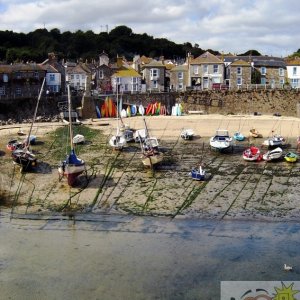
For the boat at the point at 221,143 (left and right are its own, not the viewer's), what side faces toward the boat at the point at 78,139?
right

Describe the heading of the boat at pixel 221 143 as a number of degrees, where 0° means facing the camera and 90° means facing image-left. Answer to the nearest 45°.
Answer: approximately 0°

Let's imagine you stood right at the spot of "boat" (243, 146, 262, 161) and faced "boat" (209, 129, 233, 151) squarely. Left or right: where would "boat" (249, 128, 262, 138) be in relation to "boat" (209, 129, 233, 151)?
right

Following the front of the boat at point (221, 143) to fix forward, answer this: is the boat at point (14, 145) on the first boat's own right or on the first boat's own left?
on the first boat's own right

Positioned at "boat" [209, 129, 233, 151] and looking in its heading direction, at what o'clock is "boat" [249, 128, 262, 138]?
"boat" [249, 128, 262, 138] is roughly at 7 o'clock from "boat" [209, 129, 233, 151].
